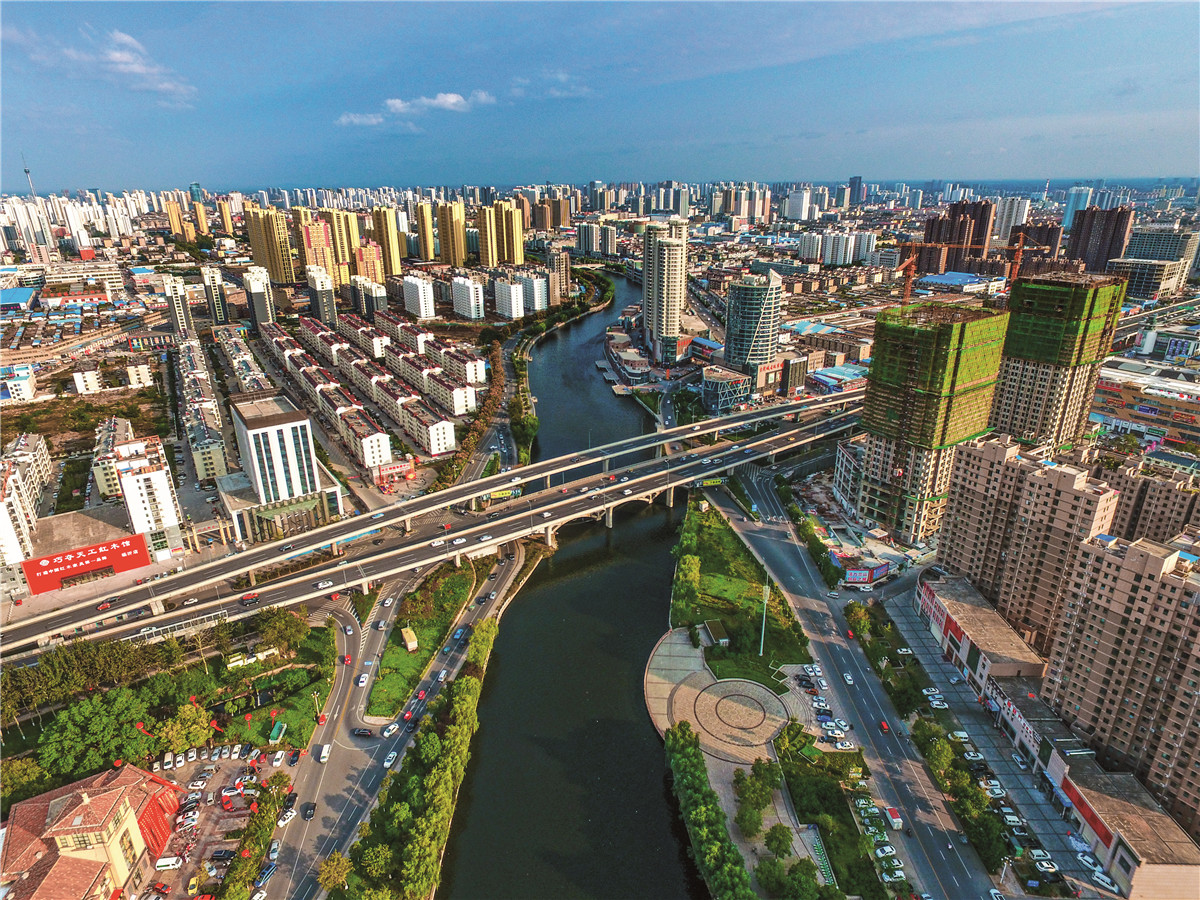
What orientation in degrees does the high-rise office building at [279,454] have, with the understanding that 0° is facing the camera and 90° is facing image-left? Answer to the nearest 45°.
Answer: approximately 0°

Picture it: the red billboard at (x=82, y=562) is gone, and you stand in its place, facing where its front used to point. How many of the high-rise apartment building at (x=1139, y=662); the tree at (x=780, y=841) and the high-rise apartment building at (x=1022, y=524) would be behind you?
0

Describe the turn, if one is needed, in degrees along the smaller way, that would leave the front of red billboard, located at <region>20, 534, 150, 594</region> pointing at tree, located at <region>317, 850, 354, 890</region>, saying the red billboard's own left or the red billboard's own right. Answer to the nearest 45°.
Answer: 0° — it already faces it

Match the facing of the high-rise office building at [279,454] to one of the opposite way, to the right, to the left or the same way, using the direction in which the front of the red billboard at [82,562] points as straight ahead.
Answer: the same way

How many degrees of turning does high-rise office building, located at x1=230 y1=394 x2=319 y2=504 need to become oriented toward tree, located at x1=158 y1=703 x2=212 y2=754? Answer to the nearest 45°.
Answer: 0° — it already faces it

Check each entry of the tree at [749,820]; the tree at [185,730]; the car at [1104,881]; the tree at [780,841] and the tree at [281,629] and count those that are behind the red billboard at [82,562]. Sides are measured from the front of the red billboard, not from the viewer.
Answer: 0

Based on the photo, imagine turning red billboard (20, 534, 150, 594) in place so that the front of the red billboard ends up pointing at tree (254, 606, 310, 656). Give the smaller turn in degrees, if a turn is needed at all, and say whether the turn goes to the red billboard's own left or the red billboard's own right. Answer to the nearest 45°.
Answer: approximately 45° to the red billboard's own left

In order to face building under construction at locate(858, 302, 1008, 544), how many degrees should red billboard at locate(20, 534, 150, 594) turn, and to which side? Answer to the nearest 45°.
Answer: approximately 45° to its left

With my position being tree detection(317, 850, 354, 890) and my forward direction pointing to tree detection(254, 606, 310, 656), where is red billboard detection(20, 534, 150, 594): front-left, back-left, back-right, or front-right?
front-left

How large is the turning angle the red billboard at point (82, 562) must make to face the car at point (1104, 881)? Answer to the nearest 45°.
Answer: approximately 45° to its left

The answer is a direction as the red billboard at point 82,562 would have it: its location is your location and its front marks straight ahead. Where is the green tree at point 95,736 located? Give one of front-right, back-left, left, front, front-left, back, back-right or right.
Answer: front

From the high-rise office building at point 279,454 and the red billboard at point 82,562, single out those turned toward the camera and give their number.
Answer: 2

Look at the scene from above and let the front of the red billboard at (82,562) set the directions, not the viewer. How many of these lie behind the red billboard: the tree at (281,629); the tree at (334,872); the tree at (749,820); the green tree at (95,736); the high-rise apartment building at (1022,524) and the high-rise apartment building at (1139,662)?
0

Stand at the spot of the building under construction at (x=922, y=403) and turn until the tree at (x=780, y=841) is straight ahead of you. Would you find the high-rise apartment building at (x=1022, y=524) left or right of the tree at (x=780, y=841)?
left

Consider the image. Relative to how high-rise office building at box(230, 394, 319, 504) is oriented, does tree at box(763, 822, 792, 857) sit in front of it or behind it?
in front

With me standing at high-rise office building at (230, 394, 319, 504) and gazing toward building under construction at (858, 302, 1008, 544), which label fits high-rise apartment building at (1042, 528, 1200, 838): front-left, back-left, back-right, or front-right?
front-right

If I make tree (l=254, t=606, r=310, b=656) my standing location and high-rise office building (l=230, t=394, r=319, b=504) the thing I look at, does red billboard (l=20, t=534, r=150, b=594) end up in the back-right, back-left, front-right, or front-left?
front-left

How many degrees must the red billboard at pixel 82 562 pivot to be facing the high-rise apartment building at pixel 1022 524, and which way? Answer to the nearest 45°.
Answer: approximately 45° to its left

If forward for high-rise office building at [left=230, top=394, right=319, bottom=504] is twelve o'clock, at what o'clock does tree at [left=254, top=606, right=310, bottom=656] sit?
The tree is roughly at 12 o'clock from the high-rise office building.

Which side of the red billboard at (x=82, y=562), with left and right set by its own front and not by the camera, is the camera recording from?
front

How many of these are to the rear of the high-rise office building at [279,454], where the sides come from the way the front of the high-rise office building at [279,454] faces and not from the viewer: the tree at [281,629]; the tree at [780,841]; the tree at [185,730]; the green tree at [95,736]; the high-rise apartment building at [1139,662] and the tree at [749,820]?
0
